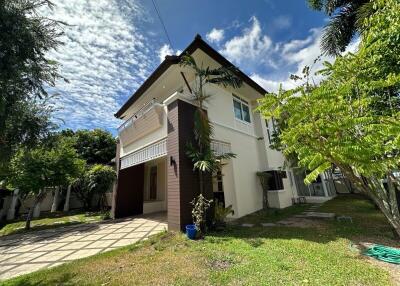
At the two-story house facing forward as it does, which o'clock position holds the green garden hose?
The green garden hose is roughly at 9 o'clock from the two-story house.

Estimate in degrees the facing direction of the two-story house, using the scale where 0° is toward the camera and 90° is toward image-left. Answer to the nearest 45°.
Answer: approximately 45°

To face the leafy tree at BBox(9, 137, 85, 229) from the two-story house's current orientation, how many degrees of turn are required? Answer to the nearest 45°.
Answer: approximately 45° to its right

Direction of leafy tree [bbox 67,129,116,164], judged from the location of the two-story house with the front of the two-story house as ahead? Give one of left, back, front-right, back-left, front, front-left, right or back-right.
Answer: right

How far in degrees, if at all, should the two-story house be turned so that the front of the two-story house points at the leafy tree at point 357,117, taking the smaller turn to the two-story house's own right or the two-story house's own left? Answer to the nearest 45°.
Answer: approximately 90° to the two-story house's own left
